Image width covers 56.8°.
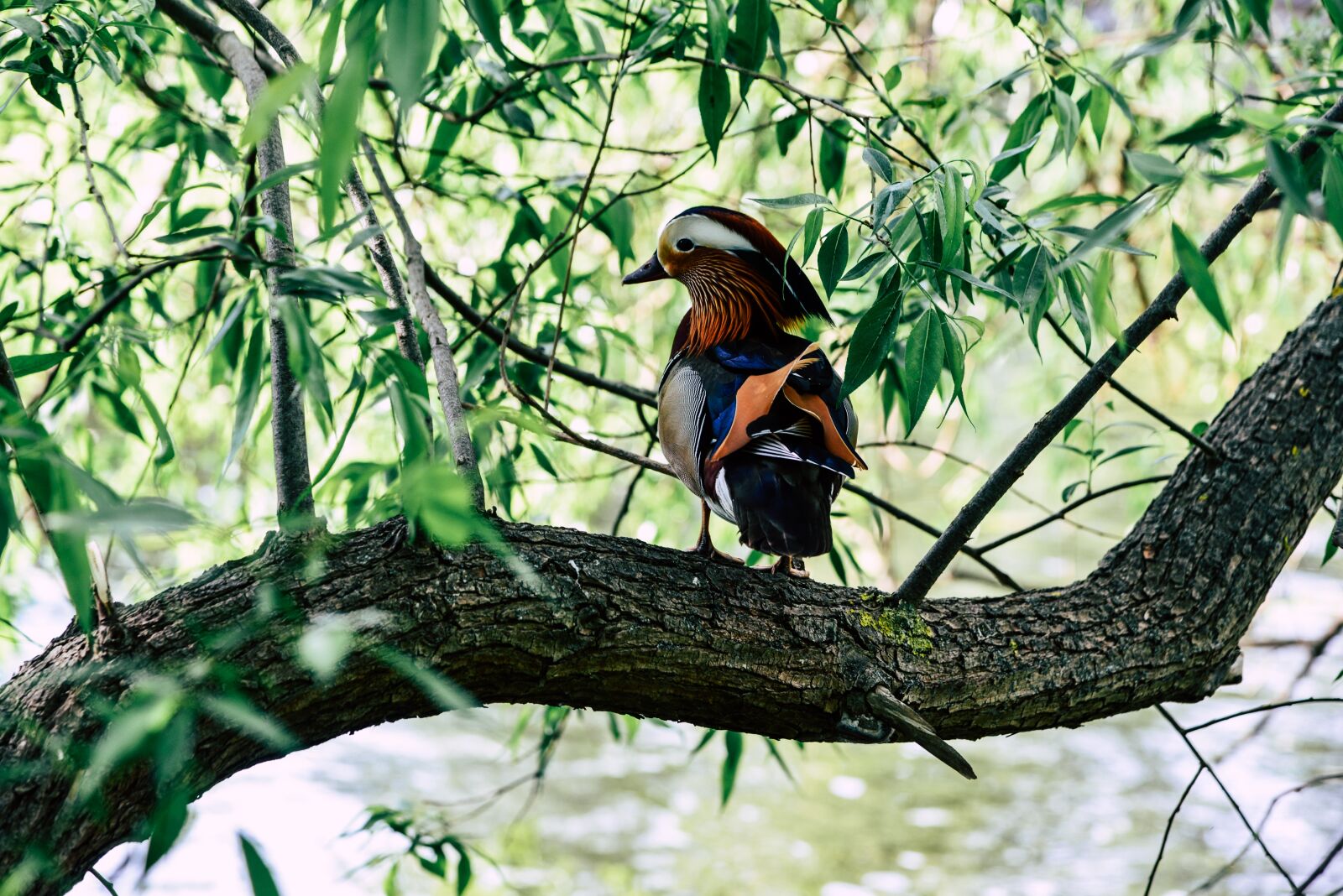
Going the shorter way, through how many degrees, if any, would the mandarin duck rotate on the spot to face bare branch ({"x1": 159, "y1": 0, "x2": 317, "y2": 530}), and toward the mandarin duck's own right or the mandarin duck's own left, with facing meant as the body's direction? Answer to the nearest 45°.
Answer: approximately 90° to the mandarin duck's own left

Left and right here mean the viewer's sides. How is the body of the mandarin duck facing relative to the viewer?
facing away from the viewer and to the left of the viewer
